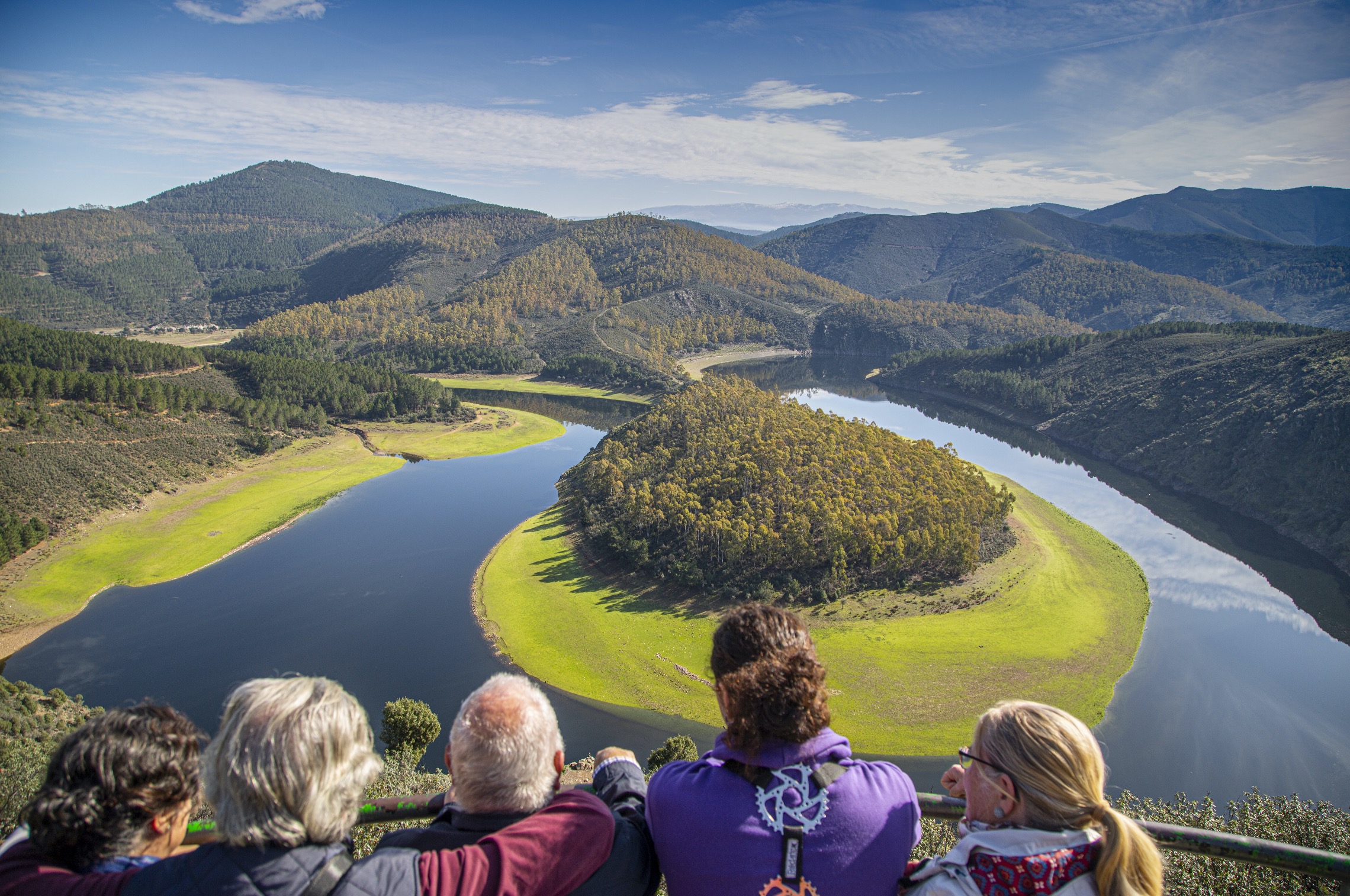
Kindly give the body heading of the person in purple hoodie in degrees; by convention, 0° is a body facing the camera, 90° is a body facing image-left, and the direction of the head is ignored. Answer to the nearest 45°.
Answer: approximately 180°

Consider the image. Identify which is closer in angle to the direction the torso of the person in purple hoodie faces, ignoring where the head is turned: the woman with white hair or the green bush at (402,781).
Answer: the green bush

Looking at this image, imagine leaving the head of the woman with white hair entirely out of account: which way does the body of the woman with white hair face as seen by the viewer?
away from the camera

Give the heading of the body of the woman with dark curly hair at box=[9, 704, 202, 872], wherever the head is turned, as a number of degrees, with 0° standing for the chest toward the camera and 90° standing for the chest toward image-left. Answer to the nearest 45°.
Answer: approximately 225°

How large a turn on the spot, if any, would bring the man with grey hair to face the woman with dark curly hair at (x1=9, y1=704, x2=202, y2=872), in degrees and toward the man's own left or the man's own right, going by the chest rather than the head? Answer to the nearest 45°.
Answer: approximately 90° to the man's own left

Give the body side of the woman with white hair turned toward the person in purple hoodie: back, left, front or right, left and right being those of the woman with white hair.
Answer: right

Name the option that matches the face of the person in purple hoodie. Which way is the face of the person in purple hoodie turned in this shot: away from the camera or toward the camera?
away from the camera

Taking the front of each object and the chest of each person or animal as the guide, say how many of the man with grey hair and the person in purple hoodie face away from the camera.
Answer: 2

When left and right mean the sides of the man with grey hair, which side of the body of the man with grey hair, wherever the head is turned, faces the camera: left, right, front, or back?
back

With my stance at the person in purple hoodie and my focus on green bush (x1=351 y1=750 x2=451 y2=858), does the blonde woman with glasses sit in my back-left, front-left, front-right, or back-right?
back-right

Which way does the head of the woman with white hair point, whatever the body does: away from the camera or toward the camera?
away from the camera

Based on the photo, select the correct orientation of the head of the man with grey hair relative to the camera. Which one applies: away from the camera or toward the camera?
away from the camera
